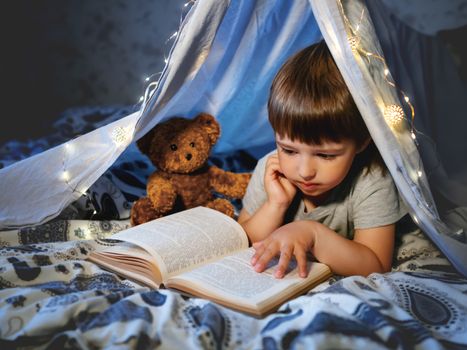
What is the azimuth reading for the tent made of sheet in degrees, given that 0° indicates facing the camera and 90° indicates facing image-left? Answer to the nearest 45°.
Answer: approximately 0°
